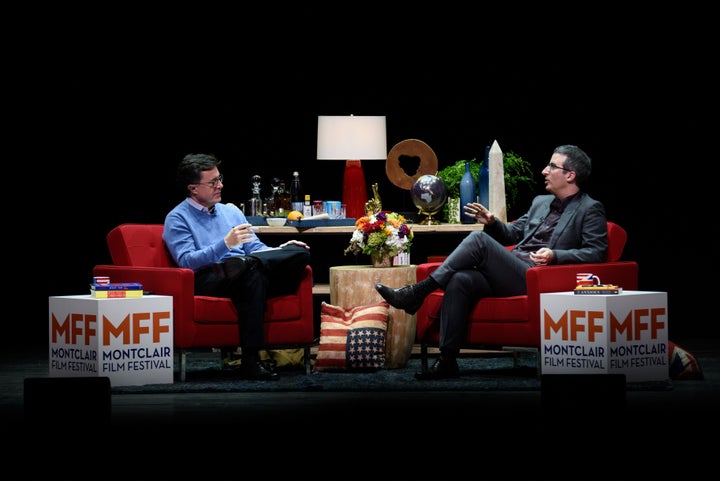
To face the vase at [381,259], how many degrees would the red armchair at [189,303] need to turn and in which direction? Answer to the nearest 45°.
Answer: approximately 45° to its left

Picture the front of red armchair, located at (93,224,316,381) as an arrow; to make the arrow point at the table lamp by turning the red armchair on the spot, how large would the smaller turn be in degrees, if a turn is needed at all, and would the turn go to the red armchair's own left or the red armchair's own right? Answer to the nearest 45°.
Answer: approximately 90° to the red armchair's own left

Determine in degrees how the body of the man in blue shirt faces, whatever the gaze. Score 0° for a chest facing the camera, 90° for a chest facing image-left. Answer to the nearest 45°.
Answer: approximately 315°

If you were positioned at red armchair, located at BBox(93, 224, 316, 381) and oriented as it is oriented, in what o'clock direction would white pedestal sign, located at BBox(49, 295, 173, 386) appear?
The white pedestal sign is roughly at 3 o'clock from the red armchair.

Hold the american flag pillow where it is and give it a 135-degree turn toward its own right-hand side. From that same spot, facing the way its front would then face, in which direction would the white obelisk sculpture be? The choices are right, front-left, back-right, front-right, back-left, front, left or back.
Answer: right

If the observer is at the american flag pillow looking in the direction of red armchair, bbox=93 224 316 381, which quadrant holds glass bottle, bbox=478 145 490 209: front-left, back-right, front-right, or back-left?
back-right

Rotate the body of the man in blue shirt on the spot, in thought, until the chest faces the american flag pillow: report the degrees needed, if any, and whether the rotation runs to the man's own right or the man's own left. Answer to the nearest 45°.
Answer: approximately 45° to the man's own left

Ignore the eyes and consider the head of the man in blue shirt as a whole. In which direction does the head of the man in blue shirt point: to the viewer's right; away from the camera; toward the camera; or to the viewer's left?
to the viewer's right

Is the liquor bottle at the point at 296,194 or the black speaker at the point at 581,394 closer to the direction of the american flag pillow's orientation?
the black speaker

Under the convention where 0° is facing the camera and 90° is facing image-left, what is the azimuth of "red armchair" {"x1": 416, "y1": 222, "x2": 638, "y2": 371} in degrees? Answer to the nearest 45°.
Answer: approximately 45°

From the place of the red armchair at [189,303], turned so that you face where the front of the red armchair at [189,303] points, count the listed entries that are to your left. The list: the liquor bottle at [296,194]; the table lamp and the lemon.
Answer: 3

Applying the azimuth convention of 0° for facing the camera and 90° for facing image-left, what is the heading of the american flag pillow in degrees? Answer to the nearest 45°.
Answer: approximately 0°

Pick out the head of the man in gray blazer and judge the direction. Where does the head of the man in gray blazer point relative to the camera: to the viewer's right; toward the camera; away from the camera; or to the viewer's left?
to the viewer's left

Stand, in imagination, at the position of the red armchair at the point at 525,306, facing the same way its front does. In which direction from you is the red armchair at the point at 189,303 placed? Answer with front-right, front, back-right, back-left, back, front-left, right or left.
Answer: front-right
